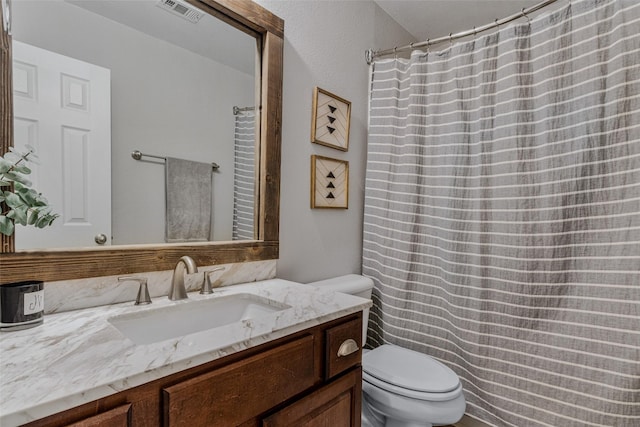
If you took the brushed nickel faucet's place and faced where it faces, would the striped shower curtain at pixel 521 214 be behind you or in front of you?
in front

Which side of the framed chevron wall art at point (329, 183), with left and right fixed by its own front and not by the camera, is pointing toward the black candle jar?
right

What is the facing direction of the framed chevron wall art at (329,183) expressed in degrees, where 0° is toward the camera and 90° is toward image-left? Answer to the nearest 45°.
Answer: approximately 315°

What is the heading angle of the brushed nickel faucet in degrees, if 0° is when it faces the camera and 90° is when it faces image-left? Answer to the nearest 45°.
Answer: approximately 315°

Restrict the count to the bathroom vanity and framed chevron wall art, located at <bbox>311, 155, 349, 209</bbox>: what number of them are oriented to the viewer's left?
0

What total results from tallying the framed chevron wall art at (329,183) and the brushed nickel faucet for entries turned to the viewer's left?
0

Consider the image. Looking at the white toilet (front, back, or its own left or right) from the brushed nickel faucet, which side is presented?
right
